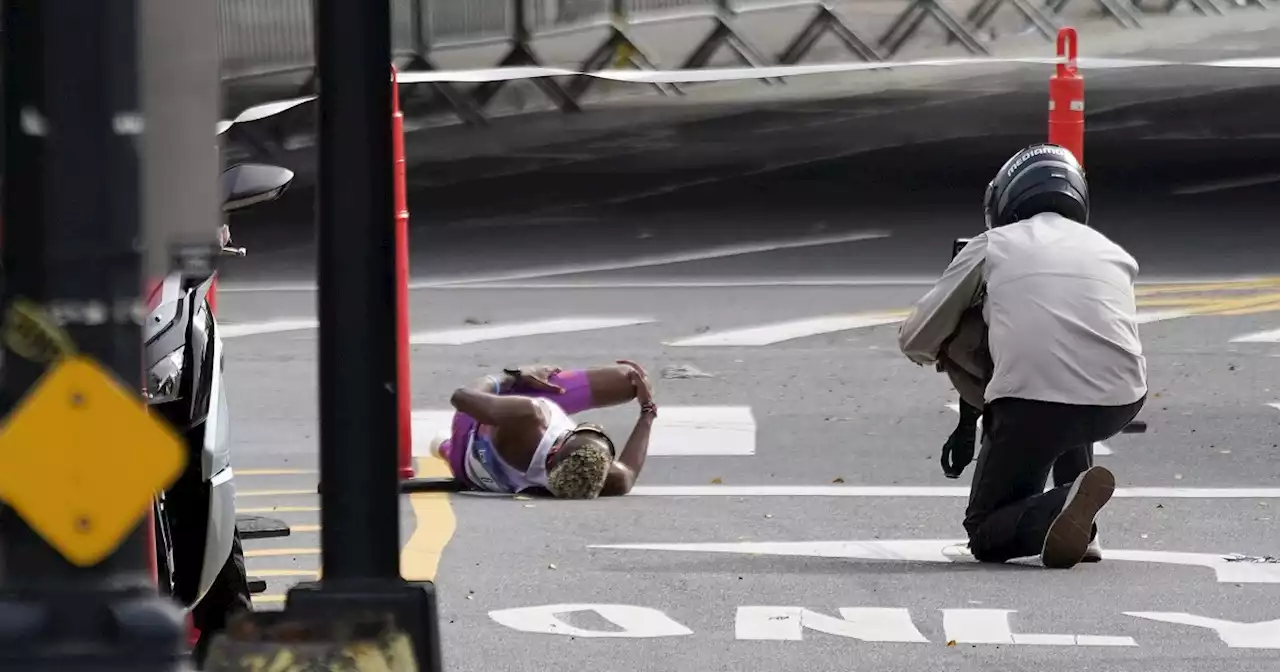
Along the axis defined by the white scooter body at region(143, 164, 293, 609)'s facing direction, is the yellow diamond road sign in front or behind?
in front

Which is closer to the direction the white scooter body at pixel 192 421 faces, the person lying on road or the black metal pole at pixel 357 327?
the black metal pole

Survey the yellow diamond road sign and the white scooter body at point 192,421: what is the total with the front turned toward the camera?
2

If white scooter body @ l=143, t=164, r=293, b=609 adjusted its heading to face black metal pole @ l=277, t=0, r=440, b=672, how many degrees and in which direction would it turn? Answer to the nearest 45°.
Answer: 0° — it already faces it

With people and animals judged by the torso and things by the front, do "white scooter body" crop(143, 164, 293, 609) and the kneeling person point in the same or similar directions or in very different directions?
very different directions

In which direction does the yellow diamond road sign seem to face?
toward the camera

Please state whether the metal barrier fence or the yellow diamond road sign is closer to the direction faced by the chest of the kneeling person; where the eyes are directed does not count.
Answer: the metal barrier fence

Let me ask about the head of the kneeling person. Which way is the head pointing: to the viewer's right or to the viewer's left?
to the viewer's left

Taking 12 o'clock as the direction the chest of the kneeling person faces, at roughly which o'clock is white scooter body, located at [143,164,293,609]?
The white scooter body is roughly at 9 o'clock from the kneeling person.

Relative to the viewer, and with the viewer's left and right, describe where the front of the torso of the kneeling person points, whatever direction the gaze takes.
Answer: facing away from the viewer and to the left of the viewer

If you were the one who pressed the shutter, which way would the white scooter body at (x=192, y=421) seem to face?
facing the viewer

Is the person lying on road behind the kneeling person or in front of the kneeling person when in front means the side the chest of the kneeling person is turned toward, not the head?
in front
